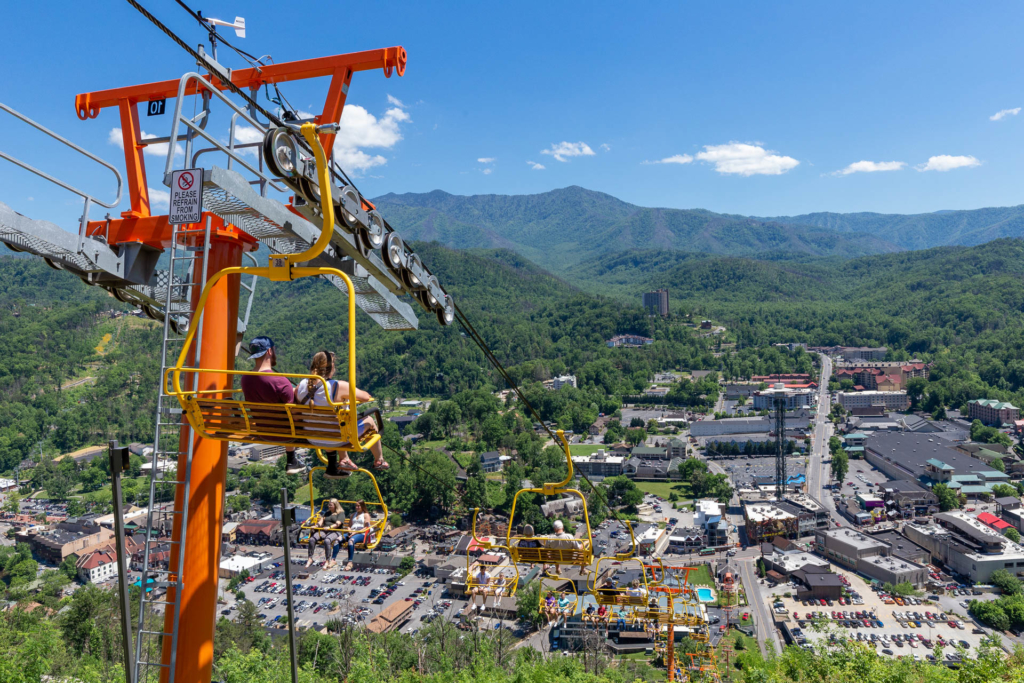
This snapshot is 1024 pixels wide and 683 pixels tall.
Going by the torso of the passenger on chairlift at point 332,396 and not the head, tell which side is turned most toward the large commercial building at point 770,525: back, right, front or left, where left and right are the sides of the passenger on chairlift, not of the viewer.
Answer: front

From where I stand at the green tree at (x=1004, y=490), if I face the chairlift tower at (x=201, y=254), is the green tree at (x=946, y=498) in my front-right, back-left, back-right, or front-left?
front-right

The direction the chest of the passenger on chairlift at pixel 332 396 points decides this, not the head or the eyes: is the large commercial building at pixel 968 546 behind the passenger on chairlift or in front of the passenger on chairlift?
in front

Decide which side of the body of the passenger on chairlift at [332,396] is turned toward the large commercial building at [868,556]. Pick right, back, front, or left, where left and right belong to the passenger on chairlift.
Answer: front

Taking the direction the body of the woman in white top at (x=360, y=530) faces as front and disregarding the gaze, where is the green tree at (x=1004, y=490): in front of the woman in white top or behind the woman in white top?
behind

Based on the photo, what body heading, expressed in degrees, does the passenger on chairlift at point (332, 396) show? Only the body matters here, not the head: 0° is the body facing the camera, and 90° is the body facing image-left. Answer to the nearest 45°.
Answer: approximately 225°

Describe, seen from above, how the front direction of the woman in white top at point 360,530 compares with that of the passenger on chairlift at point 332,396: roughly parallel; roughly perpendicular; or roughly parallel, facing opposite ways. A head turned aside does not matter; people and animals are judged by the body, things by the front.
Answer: roughly parallel, facing opposite ways

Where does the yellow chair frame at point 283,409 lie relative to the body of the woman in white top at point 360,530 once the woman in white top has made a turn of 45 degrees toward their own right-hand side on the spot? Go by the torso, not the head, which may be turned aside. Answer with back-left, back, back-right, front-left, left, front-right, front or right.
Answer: left

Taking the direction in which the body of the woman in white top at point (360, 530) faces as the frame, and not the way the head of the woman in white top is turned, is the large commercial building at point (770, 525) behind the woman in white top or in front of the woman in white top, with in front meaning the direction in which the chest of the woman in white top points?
behind

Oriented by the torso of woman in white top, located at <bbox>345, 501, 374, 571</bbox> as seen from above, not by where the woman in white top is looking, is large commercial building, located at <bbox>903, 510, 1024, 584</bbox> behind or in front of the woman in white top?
behind

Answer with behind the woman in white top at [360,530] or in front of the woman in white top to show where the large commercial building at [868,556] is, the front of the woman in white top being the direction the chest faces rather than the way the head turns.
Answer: behind

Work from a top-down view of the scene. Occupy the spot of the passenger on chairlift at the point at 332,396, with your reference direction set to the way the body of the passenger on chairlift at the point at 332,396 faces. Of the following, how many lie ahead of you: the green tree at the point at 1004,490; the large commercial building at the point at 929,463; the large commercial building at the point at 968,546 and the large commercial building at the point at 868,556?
4

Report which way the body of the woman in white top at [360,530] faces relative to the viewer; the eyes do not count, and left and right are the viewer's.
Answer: facing the viewer and to the left of the viewer

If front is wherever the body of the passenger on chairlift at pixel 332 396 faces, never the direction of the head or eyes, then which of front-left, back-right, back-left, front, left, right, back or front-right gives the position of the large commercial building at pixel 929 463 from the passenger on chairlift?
front

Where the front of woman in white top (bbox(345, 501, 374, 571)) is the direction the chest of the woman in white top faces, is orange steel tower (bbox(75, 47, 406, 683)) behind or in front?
in front
